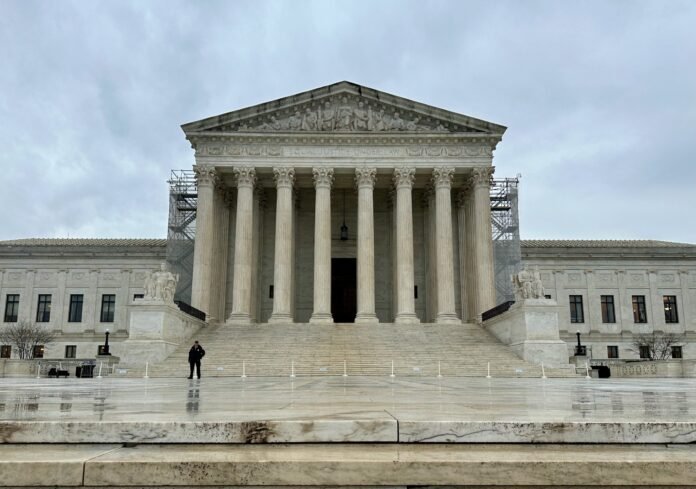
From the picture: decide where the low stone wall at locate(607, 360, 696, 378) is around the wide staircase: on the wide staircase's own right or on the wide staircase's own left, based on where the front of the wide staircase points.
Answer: on the wide staircase's own left

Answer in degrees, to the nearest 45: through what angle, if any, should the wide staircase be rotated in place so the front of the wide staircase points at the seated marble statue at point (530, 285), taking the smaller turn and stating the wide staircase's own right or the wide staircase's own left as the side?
approximately 90° to the wide staircase's own left

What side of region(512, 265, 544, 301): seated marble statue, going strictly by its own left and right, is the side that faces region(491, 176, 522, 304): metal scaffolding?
back

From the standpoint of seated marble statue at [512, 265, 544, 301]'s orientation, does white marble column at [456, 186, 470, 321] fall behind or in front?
behind

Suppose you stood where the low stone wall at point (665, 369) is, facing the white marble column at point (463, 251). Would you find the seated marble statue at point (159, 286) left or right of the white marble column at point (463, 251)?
left

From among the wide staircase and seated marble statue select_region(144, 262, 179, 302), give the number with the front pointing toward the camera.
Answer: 2

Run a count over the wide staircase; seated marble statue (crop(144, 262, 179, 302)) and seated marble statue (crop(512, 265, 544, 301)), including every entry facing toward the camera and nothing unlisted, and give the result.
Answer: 3

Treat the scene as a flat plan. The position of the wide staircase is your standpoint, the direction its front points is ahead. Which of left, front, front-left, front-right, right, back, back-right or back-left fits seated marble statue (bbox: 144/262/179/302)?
right

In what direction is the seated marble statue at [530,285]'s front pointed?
toward the camera

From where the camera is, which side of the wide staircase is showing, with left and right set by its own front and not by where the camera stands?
front

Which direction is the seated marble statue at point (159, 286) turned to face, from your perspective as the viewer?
facing the viewer

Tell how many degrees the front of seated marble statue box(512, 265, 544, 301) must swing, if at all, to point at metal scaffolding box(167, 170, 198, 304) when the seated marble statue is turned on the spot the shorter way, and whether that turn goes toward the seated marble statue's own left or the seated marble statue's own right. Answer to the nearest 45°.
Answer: approximately 90° to the seated marble statue's own right

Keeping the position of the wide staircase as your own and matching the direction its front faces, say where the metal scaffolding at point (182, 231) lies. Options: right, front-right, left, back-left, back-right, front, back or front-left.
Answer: back-right

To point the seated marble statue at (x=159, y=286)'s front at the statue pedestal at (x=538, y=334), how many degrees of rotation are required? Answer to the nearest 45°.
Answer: approximately 90° to its left
